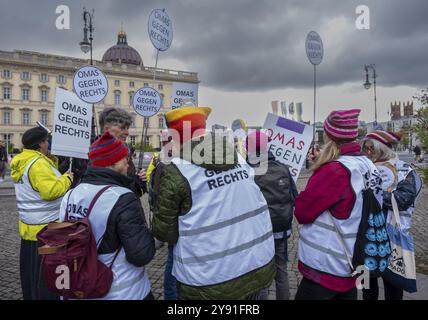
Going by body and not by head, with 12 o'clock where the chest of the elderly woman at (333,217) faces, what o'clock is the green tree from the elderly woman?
The green tree is roughly at 2 o'clock from the elderly woman.

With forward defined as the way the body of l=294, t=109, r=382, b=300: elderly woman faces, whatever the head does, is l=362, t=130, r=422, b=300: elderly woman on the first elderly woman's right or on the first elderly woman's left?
on the first elderly woman's right

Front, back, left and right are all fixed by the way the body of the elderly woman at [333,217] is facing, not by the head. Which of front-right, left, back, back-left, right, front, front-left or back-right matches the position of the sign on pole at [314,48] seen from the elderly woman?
front-right

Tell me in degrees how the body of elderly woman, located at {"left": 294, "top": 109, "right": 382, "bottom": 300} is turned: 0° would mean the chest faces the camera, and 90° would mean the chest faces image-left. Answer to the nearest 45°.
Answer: approximately 135°
